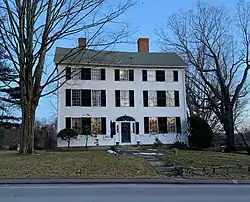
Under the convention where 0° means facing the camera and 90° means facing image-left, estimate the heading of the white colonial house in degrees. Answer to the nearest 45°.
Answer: approximately 0°

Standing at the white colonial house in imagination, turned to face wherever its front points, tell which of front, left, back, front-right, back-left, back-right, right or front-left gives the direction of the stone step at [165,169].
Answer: front
